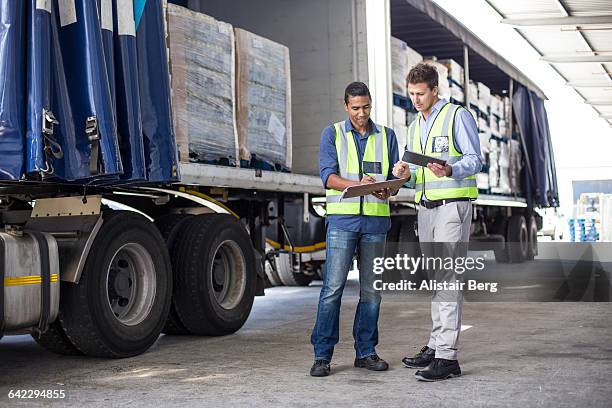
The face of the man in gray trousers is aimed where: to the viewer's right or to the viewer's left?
to the viewer's left

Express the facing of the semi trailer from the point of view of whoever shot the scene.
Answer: facing the viewer and to the left of the viewer

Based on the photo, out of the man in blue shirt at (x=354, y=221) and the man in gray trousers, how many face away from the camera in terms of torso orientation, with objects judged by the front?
0

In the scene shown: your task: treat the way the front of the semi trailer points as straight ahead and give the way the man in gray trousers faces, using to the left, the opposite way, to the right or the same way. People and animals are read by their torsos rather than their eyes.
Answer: the same way

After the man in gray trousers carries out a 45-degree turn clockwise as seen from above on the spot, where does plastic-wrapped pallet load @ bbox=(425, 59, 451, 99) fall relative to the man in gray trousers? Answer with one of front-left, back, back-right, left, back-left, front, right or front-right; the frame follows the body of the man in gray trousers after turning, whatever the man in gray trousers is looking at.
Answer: right

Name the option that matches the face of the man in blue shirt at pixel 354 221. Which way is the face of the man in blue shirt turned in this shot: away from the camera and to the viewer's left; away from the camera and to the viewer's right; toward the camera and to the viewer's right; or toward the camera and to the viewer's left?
toward the camera and to the viewer's right

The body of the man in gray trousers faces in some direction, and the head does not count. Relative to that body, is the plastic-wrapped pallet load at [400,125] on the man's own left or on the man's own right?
on the man's own right

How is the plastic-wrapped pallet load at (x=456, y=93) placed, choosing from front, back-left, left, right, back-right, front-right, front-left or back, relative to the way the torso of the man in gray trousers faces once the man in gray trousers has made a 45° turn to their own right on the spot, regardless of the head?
right

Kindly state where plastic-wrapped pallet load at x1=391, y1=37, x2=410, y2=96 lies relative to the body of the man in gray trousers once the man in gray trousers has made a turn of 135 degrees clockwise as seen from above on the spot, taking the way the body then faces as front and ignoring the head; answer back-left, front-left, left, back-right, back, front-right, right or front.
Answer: front

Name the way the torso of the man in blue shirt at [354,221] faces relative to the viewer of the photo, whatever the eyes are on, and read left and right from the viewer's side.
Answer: facing the viewer
